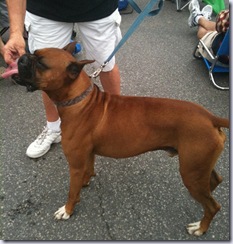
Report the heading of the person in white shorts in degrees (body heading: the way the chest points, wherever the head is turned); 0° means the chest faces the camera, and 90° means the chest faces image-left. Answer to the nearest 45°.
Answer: approximately 0°

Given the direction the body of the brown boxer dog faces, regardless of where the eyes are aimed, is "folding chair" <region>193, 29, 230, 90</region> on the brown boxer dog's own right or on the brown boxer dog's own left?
on the brown boxer dog's own right

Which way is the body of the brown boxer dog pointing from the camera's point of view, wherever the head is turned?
to the viewer's left

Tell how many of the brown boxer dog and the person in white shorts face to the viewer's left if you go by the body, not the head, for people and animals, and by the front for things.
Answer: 1

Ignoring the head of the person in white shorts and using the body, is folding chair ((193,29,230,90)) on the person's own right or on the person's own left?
on the person's own left

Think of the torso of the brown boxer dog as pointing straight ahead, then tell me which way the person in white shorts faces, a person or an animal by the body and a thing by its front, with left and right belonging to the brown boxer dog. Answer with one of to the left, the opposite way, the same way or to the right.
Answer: to the left

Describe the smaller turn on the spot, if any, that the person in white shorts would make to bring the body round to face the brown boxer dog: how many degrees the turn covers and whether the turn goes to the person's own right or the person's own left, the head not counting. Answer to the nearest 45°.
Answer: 0° — they already face it

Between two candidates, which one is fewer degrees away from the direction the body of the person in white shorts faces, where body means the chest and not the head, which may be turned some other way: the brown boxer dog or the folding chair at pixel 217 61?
the brown boxer dog

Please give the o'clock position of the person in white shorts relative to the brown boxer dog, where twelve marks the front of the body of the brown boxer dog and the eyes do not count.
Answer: The person in white shorts is roughly at 2 o'clock from the brown boxer dog.
